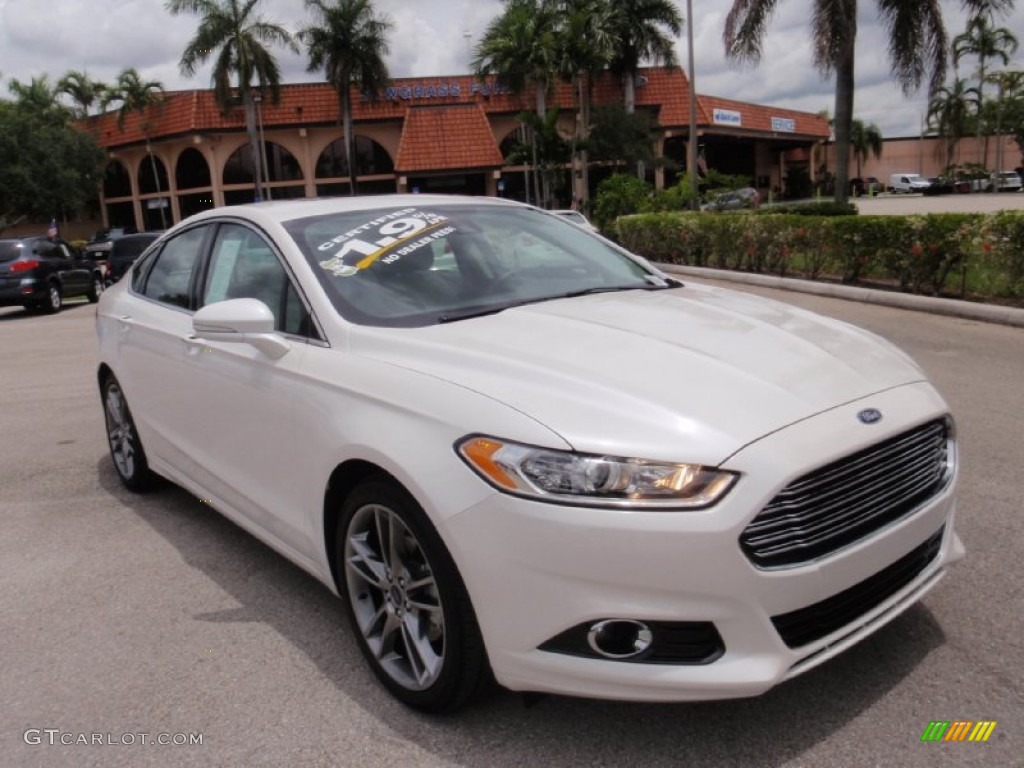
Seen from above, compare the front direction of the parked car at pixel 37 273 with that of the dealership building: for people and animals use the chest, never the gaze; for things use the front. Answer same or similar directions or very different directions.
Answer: very different directions

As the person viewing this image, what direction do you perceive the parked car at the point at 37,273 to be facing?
facing away from the viewer and to the right of the viewer

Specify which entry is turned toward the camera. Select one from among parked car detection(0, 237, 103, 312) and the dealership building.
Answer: the dealership building

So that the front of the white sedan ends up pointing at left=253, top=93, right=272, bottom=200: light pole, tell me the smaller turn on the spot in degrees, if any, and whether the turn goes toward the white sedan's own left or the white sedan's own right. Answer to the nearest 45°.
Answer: approximately 135° to the white sedan's own left

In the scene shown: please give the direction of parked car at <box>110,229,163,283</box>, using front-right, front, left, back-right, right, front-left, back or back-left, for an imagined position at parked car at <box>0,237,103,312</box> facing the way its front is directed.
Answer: front

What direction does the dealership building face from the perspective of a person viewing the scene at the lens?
facing the viewer

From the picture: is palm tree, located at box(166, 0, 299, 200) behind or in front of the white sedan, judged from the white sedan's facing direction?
behind

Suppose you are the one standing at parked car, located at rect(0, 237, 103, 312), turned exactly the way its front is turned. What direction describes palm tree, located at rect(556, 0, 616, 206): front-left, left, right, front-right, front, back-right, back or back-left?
front

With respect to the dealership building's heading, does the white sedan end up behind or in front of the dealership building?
in front

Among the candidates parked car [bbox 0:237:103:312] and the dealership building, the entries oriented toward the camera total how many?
1

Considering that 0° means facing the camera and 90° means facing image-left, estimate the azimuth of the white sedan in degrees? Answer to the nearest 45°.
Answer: approximately 315°

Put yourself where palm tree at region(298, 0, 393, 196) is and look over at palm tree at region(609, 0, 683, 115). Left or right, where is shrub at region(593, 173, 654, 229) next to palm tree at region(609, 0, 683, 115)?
right

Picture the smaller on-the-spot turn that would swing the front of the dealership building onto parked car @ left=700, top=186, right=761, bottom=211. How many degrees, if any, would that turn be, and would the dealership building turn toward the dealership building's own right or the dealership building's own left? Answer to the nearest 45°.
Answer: approximately 45° to the dealership building's own left

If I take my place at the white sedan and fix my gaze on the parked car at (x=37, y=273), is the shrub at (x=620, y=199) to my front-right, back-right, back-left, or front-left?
front-right

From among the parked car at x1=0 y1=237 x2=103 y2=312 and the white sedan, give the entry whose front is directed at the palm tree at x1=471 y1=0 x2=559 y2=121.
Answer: the parked car

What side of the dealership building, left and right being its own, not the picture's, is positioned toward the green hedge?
front
